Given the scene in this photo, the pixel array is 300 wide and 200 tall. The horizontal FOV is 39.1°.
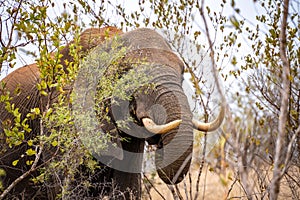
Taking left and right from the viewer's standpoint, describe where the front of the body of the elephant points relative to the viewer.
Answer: facing the viewer and to the right of the viewer
